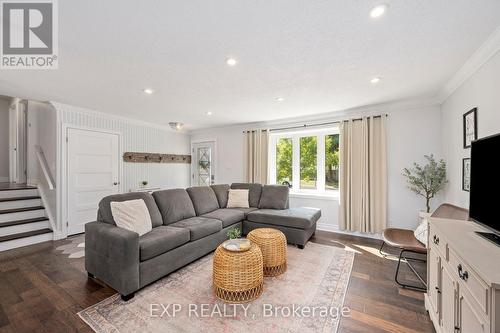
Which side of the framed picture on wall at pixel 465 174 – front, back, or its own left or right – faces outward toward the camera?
left

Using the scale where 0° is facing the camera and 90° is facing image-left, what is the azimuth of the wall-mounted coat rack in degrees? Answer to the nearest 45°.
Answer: approximately 315°

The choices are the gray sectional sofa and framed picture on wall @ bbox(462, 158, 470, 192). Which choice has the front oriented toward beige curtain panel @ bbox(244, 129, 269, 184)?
the framed picture on wall

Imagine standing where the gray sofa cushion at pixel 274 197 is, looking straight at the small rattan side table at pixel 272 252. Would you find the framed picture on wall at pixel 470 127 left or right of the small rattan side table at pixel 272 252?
left

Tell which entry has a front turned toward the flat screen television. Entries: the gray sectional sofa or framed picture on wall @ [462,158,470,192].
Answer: the gray sectional sofa

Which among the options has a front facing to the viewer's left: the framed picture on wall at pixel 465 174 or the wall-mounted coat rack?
the framed picture on wall

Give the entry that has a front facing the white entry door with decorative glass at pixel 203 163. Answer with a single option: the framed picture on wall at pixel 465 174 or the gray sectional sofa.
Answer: the framed picture on wall

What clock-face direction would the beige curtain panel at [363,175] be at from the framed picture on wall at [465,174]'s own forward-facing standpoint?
The beige curtain panel is roughly at 1 o'clock from the framed picture on wall.

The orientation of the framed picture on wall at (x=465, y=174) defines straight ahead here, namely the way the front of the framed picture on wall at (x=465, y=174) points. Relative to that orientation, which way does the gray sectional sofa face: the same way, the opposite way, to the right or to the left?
the opposite way

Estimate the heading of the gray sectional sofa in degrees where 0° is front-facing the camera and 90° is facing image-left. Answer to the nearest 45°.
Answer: approximately 315°

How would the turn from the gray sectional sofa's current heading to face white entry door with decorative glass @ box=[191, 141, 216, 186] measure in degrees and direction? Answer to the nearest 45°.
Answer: approximately 135° to its left

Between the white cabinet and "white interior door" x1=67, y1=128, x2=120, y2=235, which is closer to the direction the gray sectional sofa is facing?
the white cabinet

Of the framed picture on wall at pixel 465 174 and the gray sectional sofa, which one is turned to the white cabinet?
the gray sectional sofa
